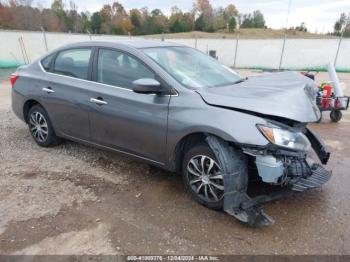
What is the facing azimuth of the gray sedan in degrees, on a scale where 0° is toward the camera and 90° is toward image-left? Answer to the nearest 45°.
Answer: approximately 315°

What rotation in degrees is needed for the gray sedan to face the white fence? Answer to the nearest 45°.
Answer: approximately 135° to its left
